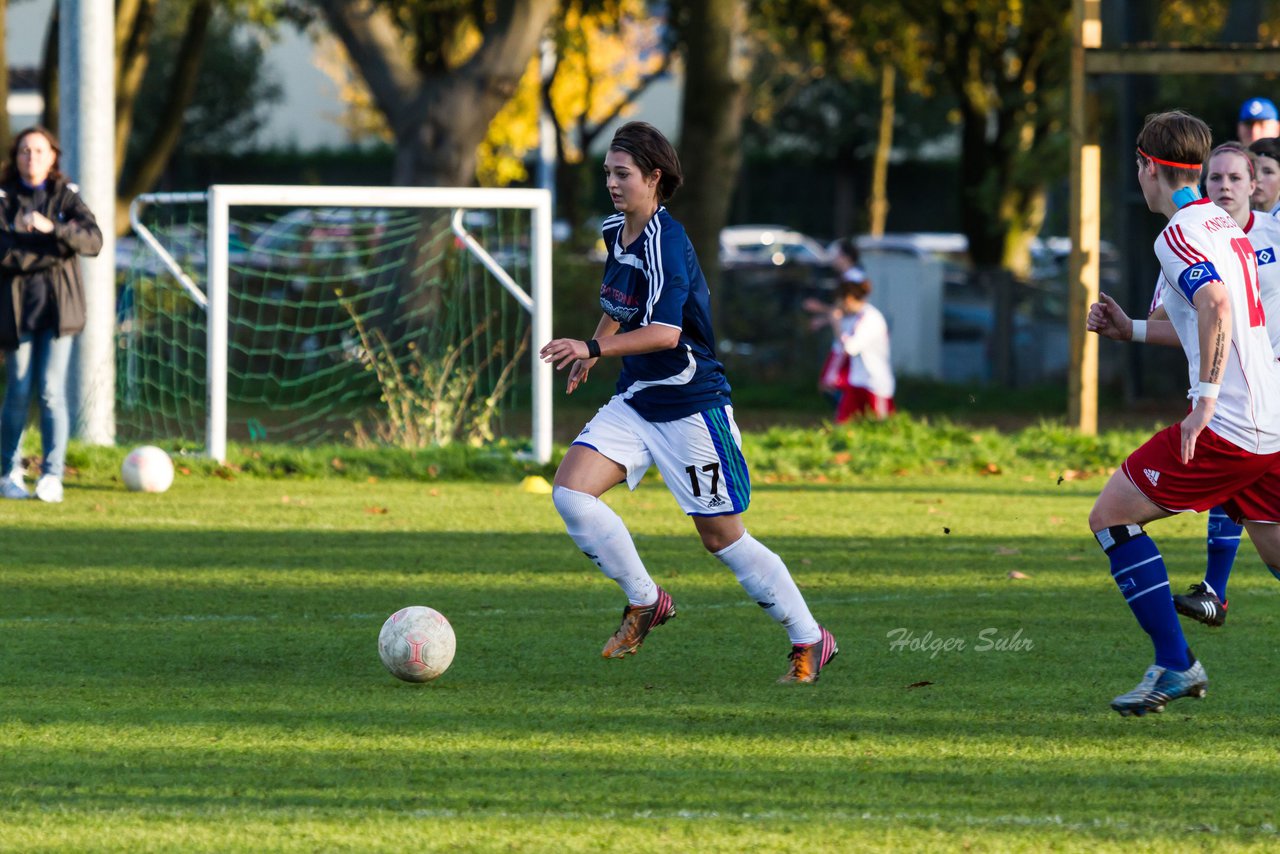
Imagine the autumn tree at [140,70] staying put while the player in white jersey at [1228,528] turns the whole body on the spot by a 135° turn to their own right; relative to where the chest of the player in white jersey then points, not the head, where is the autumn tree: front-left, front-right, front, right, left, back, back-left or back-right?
front-left

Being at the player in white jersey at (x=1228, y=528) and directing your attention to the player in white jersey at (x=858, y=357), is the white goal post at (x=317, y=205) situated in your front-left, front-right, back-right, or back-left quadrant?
front-left

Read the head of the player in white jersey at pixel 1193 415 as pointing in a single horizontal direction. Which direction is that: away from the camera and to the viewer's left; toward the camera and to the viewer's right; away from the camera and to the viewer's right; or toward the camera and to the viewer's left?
away from the camera and to the viewer's left

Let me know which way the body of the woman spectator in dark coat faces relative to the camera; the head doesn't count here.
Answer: toward the camera

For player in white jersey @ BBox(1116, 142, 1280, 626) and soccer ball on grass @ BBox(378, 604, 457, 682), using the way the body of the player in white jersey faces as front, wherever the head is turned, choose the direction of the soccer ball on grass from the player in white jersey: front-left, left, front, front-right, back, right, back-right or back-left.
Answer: front

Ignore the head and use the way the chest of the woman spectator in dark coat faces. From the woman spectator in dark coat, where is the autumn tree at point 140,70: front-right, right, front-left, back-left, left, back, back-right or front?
back

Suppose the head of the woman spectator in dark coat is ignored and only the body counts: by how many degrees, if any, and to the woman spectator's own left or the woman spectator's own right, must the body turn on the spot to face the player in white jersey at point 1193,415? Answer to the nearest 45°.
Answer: approximately 45° to the woman spectator's own left

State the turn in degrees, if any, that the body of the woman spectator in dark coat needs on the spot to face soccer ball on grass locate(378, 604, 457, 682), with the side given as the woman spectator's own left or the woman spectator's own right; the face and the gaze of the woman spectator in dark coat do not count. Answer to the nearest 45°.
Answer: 0° — they already face it

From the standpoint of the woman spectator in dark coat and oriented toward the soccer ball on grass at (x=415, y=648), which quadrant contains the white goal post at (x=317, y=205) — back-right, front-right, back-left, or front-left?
back-left

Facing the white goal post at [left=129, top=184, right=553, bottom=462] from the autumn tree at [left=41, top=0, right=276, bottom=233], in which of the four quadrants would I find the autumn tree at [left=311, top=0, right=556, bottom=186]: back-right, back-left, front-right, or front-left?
front-left

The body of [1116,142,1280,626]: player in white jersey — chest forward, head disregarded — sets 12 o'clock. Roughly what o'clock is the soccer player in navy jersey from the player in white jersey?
The soccer player in navy jersey is roughly at 12 o'clock from the player in white jersey.

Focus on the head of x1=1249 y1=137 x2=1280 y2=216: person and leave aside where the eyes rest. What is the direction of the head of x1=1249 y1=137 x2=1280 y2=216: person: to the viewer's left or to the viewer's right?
to the viewer's left
